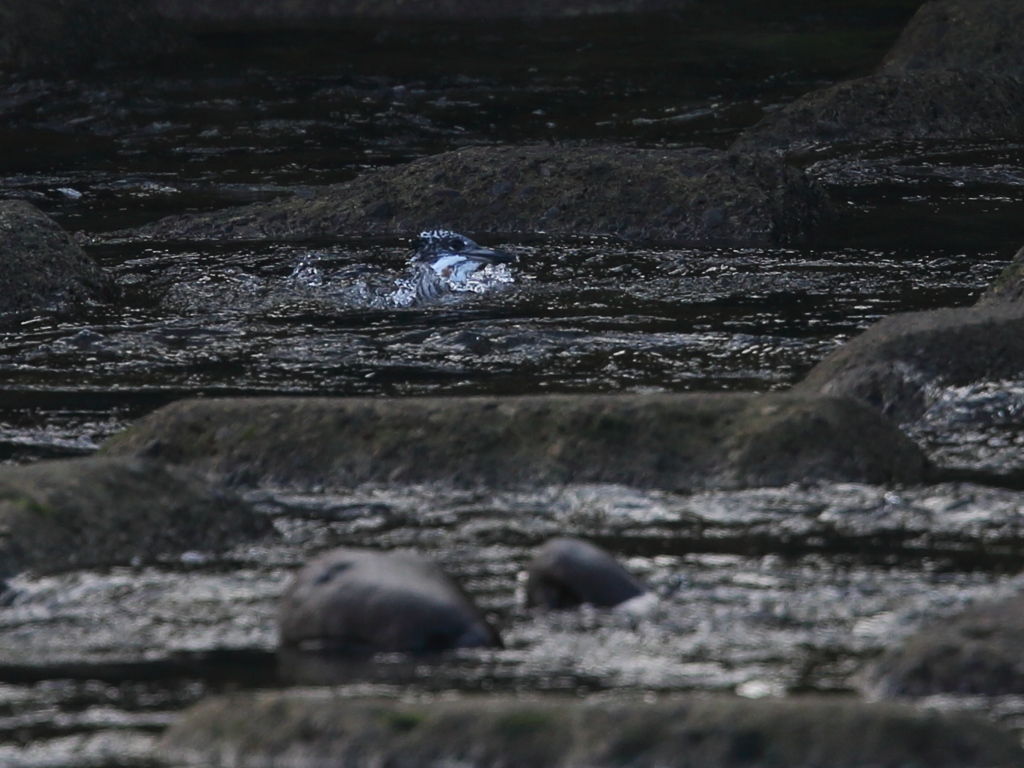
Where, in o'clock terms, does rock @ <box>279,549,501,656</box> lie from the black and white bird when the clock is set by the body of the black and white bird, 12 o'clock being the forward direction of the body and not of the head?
The rock is roughly at 3 o'clock from the black and white bird.

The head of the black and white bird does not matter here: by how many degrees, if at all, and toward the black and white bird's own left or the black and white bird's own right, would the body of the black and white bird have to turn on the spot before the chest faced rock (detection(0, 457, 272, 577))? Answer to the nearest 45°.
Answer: approximately 90° to the black and white bird's own right

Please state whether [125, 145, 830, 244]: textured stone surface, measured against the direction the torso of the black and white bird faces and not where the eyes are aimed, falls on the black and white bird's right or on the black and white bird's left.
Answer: on the black and white bird's left

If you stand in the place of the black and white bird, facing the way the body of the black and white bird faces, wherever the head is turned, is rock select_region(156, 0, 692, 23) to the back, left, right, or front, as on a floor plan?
left

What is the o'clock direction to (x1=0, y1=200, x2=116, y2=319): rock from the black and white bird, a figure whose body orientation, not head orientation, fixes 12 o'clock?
The rock is roughly at 6 o'clock from the black and white bird.

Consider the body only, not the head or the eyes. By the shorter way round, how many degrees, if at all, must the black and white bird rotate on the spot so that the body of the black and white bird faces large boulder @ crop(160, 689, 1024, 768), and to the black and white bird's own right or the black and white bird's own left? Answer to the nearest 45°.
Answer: approximately 90° to the black and white bird's own right

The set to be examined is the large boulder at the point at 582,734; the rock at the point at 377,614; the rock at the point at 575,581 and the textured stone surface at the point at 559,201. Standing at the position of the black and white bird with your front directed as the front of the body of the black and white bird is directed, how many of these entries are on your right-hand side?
3

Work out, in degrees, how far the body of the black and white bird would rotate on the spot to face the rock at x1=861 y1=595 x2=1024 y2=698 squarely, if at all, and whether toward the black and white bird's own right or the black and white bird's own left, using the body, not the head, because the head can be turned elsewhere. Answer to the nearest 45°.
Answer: approximately 90° to the black and white bird's own right

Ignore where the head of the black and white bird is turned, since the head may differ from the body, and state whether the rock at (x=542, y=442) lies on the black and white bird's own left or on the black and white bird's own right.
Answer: on the black and white bird's own right

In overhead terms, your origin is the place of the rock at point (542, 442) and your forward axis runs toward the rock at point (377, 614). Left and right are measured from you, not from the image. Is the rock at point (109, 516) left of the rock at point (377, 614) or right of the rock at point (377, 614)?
right

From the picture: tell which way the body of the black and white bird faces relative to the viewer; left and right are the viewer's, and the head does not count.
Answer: facing to the right of the viewer

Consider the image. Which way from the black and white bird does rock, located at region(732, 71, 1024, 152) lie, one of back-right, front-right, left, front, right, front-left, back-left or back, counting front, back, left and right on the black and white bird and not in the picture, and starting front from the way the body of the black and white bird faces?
front-left

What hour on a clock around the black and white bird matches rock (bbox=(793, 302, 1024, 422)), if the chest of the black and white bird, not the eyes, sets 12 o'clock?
The rock is roughly at 2 o'clock from the black and white bird.

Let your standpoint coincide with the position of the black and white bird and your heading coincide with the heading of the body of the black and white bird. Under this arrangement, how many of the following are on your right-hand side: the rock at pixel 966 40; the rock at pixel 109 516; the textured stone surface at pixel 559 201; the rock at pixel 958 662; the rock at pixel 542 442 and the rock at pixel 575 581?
4
